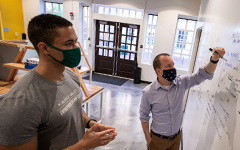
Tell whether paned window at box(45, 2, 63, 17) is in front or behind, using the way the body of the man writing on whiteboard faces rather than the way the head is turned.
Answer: behind

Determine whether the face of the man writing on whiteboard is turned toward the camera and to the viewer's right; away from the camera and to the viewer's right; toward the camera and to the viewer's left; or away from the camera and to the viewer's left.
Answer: toward the camera and to the viewer's right

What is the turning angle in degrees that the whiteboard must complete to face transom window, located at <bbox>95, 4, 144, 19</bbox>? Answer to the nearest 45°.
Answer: approximately 90° to its right

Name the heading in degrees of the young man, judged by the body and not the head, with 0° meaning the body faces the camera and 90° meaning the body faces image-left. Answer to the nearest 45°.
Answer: approximately 315°

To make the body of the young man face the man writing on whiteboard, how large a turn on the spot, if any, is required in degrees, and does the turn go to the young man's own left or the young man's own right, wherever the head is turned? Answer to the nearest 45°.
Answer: approximately 45° to the young man's own left

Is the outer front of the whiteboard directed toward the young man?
yes

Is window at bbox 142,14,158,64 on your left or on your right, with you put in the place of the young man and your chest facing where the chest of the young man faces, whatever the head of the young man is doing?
on your left

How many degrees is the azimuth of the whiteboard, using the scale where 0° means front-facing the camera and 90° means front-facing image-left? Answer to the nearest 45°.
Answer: approximately 45°

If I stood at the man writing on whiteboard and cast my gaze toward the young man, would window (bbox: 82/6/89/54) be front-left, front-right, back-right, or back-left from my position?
back-right

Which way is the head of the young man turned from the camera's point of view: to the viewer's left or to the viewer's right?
to the viewer's right
